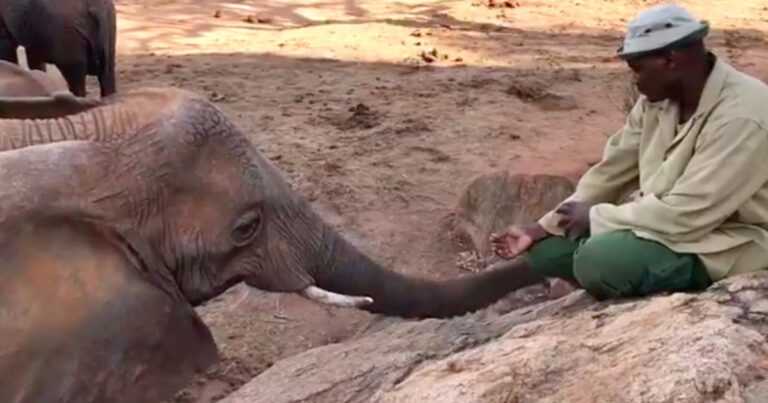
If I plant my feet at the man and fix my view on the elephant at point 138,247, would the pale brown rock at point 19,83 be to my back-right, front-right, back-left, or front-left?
front-right

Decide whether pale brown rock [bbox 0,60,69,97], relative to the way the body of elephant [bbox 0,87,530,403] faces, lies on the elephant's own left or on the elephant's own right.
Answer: on the elephant's own left

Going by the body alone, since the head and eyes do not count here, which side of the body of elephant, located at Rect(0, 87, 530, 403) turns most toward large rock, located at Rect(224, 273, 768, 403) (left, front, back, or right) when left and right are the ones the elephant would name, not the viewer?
front

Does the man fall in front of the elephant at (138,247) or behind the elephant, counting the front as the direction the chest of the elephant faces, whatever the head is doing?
in front

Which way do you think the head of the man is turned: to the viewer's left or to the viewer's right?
to the viewer's left

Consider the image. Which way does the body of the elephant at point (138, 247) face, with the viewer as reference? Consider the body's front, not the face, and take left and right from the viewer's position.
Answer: facing to the right of the viewer
